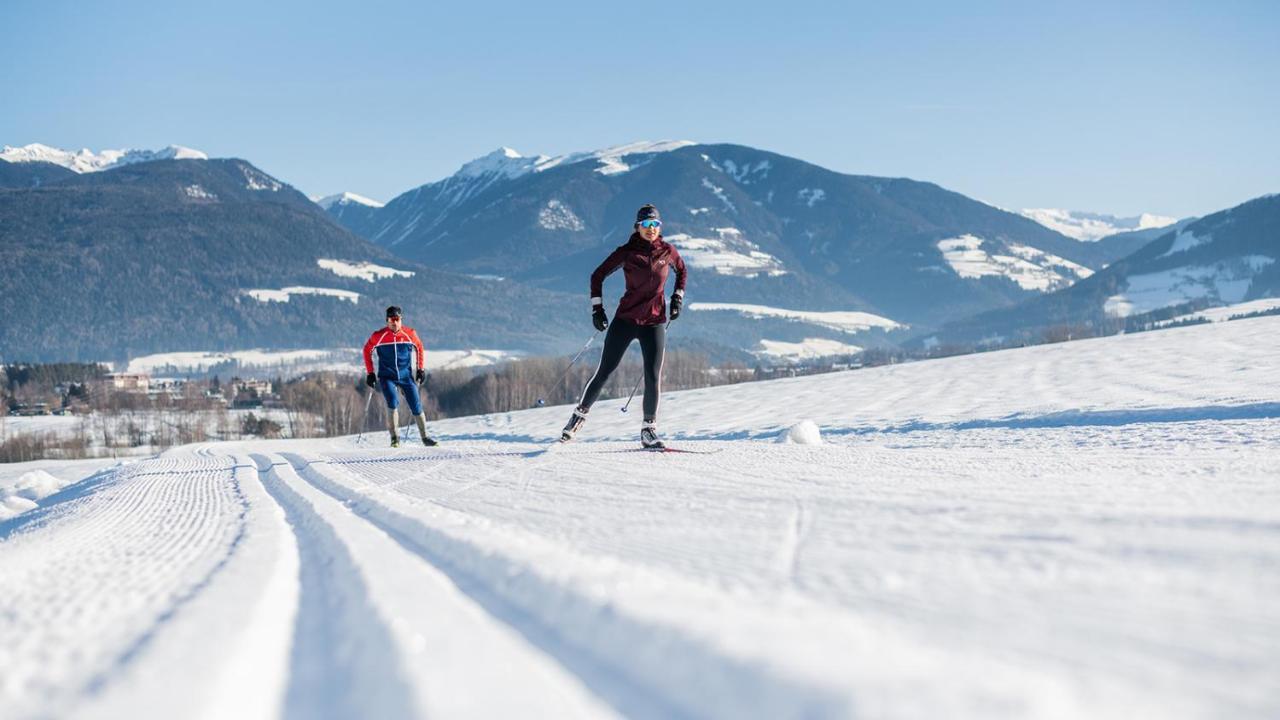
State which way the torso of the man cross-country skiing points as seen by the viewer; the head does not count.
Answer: toward the camera

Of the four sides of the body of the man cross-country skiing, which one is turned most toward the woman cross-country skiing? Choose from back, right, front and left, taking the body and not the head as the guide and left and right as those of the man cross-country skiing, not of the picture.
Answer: front
